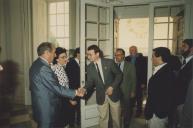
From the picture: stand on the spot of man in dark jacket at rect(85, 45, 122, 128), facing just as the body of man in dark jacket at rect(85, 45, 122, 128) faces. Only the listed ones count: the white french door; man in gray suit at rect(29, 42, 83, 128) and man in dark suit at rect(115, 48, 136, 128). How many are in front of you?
1

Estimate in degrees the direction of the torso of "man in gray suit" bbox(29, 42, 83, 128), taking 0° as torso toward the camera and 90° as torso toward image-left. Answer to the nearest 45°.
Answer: approximately 225°

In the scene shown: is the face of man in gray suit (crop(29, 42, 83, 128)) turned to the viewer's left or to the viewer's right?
to the viewer's right

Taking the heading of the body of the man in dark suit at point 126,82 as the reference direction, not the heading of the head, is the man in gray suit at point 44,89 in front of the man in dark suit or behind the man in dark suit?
in front

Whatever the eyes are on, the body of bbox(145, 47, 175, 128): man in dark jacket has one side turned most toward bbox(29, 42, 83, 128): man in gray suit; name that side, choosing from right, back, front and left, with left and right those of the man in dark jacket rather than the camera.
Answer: front

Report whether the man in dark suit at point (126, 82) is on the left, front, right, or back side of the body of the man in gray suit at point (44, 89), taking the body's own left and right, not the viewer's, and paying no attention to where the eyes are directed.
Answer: front

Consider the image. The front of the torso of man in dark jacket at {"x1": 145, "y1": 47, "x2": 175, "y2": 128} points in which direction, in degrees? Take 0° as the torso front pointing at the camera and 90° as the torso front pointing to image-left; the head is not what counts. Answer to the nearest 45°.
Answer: approximately 90°

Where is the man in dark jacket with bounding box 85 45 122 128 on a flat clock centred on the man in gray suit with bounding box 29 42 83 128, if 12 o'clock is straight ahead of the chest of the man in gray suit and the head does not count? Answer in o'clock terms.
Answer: The man in dark jacket is roughly at 12 o'clock from the man in gray suit.

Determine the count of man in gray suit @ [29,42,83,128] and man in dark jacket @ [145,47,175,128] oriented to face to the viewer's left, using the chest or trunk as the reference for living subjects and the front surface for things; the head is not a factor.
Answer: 1

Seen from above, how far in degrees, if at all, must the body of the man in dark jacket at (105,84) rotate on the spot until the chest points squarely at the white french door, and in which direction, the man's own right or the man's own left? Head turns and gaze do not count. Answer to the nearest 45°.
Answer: approximately 135° to the man's own right

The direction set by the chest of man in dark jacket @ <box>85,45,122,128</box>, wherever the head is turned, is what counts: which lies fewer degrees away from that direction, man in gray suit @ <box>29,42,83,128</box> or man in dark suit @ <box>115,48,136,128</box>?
the man in gray suit

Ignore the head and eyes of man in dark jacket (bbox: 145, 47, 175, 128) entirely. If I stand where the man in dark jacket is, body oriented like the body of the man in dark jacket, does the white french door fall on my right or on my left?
on my right

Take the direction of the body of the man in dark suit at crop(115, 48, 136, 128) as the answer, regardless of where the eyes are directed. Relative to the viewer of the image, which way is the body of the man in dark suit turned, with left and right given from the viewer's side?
facing the viewer and to the left of the viewer
